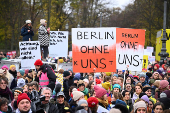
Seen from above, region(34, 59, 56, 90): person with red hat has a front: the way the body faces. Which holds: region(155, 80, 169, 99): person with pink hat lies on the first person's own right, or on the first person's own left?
on the first person's own left

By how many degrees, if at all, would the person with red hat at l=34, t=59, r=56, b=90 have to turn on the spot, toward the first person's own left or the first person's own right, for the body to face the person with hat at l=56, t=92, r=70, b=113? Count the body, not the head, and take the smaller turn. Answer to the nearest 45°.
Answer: approximately 45° to the first person's own left

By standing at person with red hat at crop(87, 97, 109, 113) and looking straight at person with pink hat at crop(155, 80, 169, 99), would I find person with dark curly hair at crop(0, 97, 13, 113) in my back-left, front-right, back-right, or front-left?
back-left

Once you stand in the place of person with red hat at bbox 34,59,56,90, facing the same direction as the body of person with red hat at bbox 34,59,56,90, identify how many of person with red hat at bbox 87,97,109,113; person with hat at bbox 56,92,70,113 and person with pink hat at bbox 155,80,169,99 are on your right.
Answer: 0

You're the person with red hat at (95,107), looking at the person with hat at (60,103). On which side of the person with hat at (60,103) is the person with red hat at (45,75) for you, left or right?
right

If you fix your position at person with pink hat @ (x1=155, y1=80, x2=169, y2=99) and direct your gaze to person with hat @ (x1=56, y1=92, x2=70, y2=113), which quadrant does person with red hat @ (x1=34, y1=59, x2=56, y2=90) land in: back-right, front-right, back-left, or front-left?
front-right

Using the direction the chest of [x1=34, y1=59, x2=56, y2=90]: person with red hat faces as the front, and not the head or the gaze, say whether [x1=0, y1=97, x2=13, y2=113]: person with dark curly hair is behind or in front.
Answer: in front

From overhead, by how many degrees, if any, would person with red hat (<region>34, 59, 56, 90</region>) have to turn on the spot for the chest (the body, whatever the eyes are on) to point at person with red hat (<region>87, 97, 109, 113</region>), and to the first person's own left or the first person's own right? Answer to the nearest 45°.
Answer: approximately 90° to the first person's own left

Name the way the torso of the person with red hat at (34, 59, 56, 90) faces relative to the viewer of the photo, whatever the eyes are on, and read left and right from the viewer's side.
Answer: facing the viewer and to the left of the viewer
